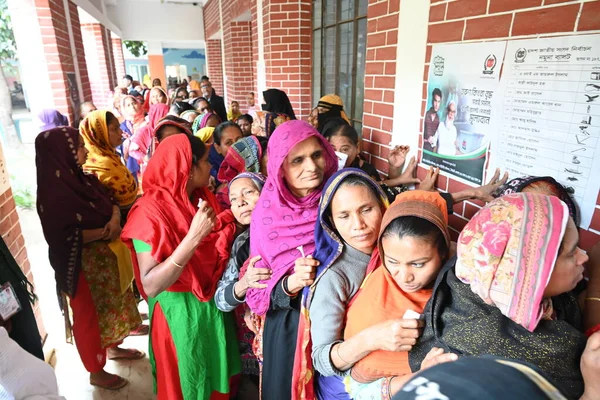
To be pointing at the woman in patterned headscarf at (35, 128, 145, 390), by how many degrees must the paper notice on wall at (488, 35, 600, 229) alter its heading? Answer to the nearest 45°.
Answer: approximately 45° to its right

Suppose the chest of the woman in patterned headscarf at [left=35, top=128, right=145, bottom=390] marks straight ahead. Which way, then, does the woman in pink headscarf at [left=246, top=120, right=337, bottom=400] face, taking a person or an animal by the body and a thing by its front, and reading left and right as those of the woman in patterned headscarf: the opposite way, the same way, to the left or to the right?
to the right

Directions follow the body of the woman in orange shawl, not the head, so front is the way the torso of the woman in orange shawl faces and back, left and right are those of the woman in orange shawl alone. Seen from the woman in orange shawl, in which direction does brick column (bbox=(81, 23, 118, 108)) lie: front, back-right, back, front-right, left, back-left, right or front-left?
back

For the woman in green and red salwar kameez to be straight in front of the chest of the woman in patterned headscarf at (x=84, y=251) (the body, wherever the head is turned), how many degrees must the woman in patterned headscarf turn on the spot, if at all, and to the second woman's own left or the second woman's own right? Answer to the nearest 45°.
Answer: approximately 45° to the second woman's own right

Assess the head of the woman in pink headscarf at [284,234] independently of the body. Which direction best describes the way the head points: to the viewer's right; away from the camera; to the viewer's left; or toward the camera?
toward the camera

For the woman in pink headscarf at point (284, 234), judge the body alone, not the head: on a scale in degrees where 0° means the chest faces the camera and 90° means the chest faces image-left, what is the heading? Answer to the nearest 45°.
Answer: approximately 315°

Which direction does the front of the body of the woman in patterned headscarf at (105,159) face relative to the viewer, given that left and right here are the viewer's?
facing to the right of the viewer

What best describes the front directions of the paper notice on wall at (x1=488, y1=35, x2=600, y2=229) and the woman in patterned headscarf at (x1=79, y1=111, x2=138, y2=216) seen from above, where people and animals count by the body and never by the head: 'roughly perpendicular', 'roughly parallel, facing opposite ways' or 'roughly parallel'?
roughly parallel, facing opposite ways

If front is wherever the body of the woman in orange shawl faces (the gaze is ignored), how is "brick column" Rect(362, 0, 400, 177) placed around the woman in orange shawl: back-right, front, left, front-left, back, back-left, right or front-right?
back-left

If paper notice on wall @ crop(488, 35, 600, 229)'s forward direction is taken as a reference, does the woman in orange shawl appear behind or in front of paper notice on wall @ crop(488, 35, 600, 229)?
in front

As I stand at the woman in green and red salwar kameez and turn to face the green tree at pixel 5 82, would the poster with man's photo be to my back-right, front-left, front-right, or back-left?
back-right

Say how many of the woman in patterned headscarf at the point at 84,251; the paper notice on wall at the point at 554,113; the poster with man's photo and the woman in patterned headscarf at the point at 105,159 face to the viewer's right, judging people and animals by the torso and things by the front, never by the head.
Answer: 2

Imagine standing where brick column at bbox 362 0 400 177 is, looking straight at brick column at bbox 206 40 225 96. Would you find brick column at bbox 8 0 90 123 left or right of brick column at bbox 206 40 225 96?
left

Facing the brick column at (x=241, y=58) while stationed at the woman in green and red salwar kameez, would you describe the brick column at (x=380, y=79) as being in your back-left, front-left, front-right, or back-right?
front-right

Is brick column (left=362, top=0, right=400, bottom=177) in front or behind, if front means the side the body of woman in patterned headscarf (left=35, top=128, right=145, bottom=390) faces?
in front
